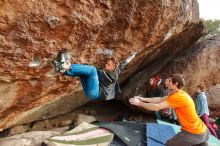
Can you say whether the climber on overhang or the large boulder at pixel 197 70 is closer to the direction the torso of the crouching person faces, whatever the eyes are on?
the climber on overhang

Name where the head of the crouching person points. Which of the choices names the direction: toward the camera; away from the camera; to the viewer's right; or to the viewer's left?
to the viewer's left

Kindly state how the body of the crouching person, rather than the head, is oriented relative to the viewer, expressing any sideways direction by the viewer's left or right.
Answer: facing to the left of the viewer
